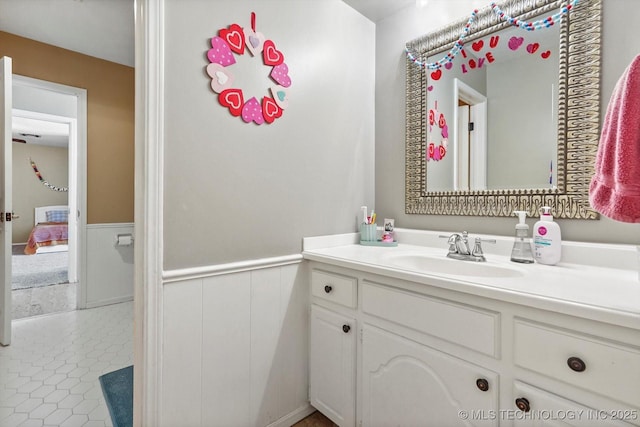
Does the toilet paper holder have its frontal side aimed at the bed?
no

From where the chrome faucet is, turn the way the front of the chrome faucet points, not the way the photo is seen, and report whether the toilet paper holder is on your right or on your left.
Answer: on your right

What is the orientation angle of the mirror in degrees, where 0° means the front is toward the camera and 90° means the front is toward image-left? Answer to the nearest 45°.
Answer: approximately 45°

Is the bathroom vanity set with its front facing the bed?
no

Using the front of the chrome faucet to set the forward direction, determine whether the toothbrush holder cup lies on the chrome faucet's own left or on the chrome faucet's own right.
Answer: on the chrome faucet's own right

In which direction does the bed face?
toward the camera

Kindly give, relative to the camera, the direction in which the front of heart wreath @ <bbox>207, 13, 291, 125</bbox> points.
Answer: facing the viewer and to the right of the viewer

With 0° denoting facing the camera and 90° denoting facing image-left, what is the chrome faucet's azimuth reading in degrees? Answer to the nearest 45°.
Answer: approximately 45°

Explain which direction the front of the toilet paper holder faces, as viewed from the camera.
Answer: facing the viewer

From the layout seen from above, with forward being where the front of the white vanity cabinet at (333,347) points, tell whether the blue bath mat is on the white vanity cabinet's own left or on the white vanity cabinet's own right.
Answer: on the white vanity cabinet's own right

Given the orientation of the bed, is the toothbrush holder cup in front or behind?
in front

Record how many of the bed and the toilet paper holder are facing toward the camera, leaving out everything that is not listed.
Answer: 2

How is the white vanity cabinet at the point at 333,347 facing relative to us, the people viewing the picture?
facing the viewer and to the left of the viewer

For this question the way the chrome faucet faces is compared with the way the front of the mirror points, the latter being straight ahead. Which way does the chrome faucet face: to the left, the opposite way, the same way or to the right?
the same way
